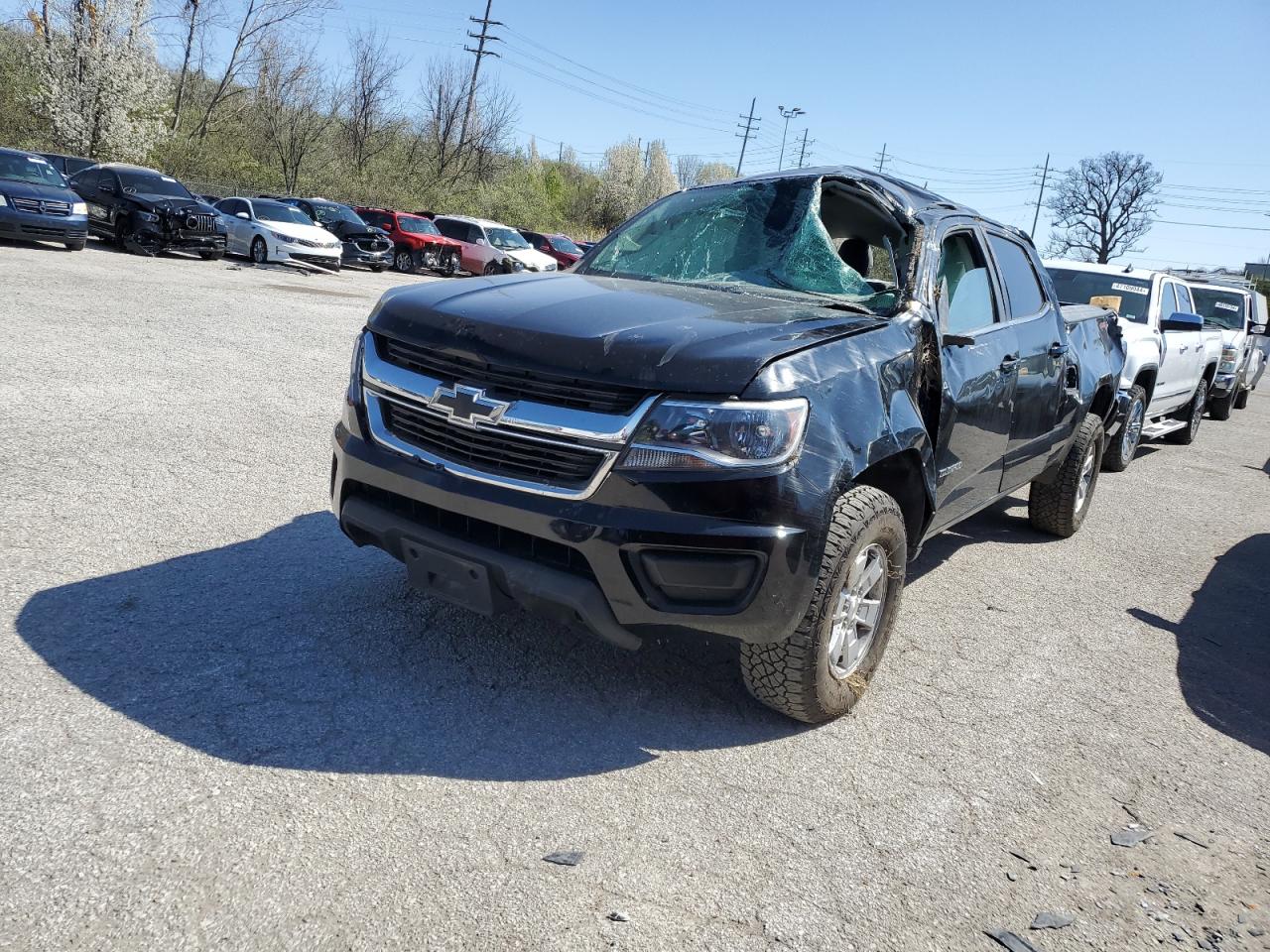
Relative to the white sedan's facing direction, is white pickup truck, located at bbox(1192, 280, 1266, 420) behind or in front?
in front

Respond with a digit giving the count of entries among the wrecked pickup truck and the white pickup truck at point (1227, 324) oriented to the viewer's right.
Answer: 0

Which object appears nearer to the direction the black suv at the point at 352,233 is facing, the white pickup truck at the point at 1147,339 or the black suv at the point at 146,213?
the white pickup truck

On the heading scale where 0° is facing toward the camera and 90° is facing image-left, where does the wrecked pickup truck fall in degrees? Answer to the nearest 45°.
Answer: approximately 45°

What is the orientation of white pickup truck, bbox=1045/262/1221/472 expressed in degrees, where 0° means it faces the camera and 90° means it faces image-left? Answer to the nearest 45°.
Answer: approximately 45°

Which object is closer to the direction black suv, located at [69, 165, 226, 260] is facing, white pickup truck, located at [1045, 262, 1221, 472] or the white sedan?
the white pickup truck

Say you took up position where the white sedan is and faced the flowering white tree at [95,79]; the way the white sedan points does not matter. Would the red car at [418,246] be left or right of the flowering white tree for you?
right

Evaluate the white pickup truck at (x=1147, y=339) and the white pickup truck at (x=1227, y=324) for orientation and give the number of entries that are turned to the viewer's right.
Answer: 0

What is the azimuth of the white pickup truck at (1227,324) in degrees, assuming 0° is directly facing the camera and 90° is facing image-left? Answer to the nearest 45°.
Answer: approximately 45°
